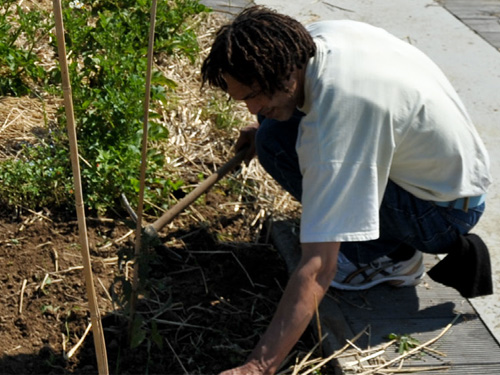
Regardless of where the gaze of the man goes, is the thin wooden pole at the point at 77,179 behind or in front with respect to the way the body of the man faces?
in front

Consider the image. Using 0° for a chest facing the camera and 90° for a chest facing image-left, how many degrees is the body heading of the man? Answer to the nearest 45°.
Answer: approximately 90°

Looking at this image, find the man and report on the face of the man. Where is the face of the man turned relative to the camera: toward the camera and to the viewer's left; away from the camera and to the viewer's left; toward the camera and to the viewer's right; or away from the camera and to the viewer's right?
toward the camera and to the viewer's left

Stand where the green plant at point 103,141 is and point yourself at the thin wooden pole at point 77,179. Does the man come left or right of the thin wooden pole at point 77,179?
left
